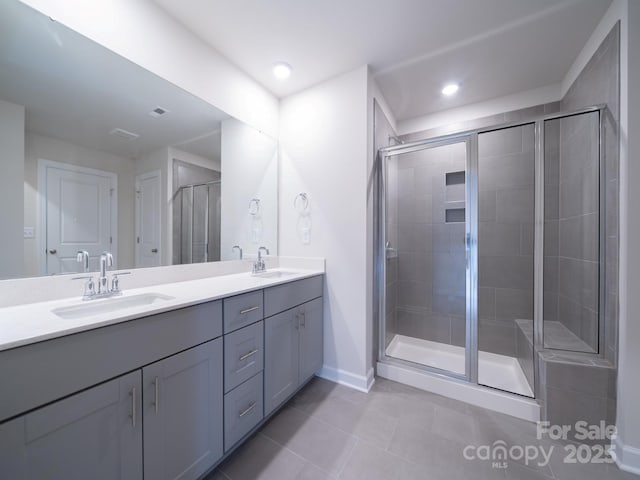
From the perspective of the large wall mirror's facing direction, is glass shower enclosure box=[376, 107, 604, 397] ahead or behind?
ahead

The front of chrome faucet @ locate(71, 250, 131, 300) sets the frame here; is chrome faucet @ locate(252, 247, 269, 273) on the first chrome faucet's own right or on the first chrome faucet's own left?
on the first chrome faucet's own left

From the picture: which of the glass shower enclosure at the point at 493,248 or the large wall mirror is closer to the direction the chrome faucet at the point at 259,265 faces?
the glass shower enclosure

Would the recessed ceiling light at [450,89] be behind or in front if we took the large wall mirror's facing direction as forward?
in front

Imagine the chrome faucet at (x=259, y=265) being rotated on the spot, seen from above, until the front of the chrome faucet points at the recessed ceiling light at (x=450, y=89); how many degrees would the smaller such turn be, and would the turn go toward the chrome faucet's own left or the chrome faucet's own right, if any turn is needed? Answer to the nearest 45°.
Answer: approximately 45° to the chrome faucet's own left

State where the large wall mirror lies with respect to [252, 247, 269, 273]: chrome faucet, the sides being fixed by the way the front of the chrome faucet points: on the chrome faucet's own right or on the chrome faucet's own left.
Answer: on the chrome faucet's own right

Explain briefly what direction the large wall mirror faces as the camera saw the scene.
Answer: facing the viewer and to the right of the viewer

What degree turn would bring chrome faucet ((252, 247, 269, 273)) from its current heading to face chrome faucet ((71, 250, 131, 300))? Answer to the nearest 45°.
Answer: approximately 90° to its right
